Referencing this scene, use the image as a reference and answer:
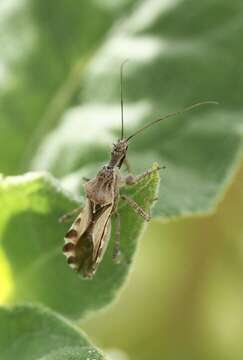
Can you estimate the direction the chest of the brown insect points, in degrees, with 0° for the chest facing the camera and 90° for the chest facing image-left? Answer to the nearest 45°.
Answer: approximately 225°
